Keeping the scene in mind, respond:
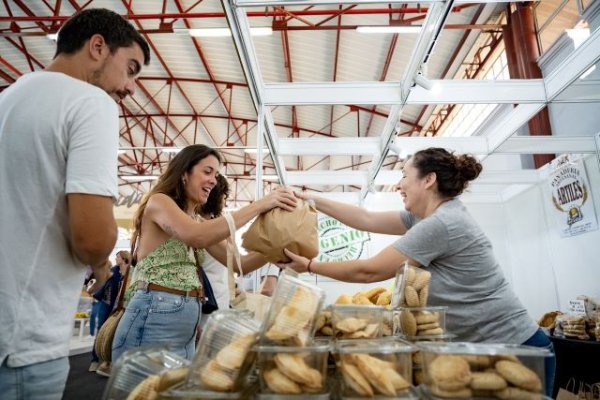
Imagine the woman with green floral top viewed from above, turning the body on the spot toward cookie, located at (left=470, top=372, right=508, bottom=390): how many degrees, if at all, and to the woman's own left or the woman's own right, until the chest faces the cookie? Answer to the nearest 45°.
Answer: approximately 45° to the woman's own right

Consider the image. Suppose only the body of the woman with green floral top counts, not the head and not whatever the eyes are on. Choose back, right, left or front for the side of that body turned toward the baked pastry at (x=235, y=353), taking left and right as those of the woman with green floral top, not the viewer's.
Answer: right

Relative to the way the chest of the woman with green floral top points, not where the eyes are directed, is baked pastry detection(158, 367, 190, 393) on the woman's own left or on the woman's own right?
on the woman's own right

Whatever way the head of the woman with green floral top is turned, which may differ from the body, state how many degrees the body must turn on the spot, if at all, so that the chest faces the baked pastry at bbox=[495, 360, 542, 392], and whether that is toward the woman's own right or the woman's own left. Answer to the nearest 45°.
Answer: approximately 45° to the woman's own right

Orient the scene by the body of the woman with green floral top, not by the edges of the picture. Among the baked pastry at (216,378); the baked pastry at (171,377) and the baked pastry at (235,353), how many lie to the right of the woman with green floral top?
3

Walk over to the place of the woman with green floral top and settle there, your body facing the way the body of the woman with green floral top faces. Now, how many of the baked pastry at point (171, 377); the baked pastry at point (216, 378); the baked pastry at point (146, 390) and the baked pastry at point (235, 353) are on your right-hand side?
4

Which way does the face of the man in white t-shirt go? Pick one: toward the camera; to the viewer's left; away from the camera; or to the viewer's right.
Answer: to the viewer's right

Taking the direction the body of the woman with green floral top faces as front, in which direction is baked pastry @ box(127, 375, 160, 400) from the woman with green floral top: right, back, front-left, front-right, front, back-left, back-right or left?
right

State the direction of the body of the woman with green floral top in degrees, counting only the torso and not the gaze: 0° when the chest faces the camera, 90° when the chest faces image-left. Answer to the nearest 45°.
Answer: approximately 270°

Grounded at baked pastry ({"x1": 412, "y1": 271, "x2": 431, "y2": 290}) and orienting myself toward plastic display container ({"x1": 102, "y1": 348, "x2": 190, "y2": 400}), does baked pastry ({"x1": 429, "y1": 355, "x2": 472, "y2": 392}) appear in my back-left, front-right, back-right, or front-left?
front-left

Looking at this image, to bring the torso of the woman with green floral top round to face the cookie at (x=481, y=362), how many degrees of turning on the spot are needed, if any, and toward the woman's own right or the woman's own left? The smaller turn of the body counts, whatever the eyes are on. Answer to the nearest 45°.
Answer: approximately 45° to the woman's own right
